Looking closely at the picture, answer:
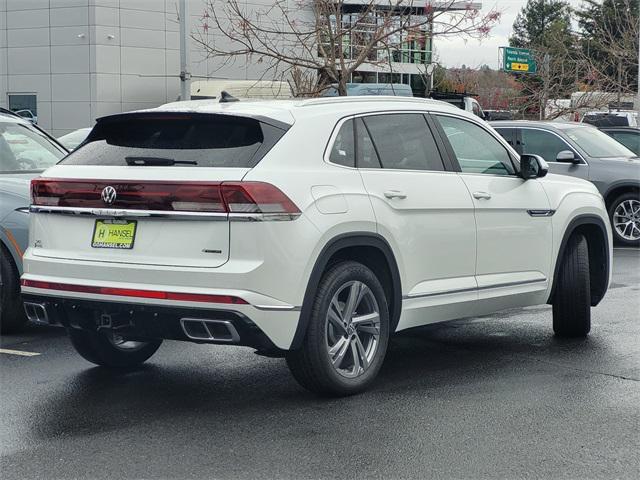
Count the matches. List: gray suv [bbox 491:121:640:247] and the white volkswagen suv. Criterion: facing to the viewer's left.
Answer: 0

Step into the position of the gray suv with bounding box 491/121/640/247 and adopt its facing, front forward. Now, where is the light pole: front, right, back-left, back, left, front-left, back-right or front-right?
back

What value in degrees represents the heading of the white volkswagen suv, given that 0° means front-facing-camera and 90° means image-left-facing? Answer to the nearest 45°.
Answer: approximately 225°

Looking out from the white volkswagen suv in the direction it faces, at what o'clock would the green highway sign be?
The green highway sign is roughly at 11 o'clock from the white volkswagen suv.

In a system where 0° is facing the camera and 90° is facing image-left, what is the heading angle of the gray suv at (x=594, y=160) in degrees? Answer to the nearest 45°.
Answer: approximately 315°

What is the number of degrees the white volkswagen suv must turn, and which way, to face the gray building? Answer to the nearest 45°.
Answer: approximately 45° to its left

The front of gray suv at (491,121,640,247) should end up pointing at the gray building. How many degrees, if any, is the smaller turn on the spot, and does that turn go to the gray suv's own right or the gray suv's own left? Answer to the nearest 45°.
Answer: approximately 180°

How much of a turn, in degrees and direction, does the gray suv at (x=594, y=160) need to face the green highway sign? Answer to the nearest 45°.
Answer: approximately 135° to its left

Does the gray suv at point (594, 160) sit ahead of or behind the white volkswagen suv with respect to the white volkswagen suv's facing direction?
ahead

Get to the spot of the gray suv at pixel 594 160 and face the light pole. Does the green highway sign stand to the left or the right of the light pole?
right
